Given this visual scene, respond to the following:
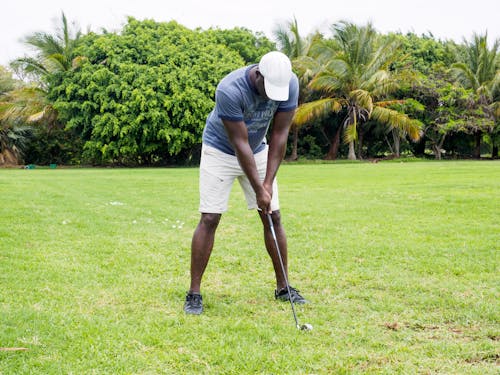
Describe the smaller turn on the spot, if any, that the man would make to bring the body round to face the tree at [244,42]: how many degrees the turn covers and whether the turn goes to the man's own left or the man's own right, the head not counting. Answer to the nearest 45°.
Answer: approximately 135° to the man's own left

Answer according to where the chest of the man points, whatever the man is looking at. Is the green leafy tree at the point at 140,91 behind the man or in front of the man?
behind

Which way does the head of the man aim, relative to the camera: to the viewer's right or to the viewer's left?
to the viewer's right

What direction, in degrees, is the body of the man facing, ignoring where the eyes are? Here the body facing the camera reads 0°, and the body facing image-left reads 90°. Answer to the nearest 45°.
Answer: approximately 315°

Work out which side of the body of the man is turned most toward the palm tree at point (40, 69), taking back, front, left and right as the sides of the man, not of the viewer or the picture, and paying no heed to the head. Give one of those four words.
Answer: back

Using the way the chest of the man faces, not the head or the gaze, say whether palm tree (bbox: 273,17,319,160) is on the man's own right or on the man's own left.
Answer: on the man's own left

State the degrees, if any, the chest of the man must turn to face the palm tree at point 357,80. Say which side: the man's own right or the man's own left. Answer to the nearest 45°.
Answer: approximately 135° to the man's own left
